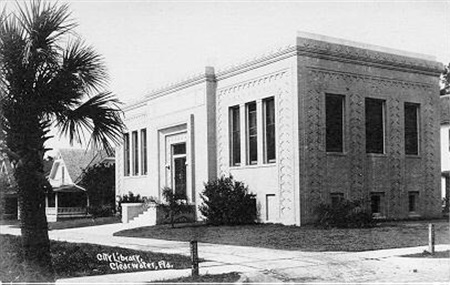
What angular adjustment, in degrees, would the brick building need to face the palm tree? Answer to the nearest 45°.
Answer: approximately 45° to its left

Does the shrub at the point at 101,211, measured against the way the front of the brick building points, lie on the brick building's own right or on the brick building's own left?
on the brick building's own right

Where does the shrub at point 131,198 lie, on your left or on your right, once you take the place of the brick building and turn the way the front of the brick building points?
on your right

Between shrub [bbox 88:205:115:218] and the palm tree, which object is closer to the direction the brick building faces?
the palm tree

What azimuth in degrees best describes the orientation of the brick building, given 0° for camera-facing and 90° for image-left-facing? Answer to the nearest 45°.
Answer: approximately 45°

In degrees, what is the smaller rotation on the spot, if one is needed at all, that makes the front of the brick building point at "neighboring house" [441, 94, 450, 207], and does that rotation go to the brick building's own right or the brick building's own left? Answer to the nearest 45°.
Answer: approximately 180°

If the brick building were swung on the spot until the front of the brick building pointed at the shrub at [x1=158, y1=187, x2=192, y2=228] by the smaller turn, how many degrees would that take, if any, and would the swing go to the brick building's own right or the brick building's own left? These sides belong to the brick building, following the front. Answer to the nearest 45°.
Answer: approximately 45° to the brick building's own right
